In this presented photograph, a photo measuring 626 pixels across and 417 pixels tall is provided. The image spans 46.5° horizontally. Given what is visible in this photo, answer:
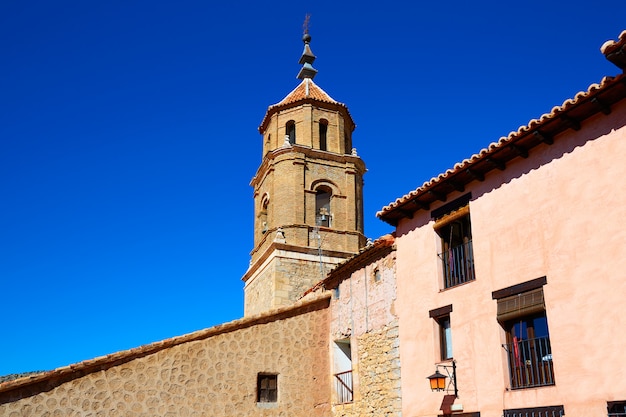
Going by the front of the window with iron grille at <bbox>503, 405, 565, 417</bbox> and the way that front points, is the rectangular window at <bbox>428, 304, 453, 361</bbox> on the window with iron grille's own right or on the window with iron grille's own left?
on the window with iron grille's own right

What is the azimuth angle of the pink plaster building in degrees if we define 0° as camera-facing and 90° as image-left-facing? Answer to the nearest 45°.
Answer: approximately 45°

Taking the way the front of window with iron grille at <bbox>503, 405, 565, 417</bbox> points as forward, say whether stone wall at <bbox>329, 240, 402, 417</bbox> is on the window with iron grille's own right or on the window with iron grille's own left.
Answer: on the window with iron grille's own right

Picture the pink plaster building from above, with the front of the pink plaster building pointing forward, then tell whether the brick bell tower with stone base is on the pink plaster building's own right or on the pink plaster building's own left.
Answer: on the pink plaster building's own right

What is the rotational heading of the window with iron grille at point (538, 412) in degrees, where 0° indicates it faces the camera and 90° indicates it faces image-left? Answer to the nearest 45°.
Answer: approximately 45°

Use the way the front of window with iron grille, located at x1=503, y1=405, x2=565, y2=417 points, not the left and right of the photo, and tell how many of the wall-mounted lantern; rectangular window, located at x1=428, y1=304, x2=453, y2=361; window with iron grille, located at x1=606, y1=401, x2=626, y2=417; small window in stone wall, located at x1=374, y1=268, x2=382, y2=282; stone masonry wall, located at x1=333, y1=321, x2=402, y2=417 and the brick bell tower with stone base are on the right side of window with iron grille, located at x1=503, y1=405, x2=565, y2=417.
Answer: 5

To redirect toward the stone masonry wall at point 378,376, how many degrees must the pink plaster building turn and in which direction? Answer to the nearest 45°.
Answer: approximately 90° to its right

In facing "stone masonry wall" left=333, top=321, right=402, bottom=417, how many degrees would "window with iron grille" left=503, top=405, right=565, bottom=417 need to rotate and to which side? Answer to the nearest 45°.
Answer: approximately 90° to its right

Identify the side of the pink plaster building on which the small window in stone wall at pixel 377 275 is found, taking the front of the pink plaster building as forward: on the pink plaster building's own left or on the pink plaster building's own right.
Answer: on the pink plaster building's own right
